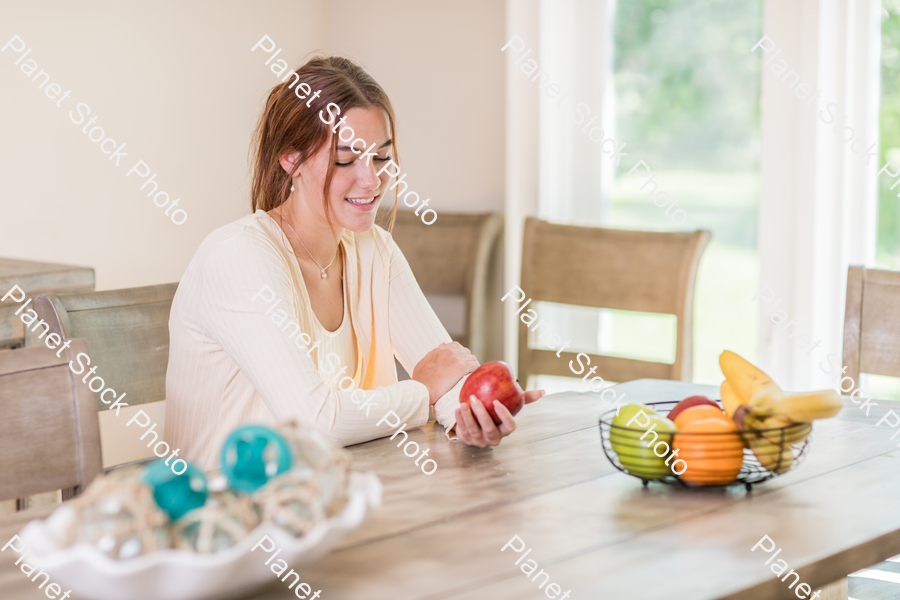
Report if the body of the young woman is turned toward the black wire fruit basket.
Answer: yes

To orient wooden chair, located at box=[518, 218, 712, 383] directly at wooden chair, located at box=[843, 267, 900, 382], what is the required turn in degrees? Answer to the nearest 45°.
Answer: approximately 90° to its left

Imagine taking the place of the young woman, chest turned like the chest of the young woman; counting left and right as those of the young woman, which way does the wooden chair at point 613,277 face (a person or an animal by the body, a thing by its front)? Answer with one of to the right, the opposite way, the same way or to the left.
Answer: to the right

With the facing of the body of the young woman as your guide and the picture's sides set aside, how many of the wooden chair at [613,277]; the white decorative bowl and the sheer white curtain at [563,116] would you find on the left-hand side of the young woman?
2

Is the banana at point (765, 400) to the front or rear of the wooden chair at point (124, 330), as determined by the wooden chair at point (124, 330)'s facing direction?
to the front

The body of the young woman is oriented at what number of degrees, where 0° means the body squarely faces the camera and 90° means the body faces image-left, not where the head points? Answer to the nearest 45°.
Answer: approximately 315°

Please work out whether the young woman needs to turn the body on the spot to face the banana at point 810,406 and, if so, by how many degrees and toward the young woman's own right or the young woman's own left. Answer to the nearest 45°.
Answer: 0° — they already face it
